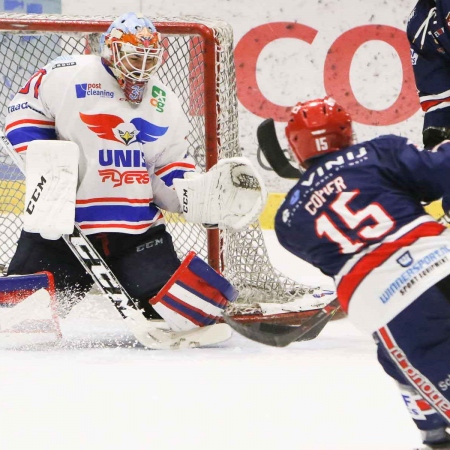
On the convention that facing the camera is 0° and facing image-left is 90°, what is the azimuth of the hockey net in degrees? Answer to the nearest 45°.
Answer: approximately 0°

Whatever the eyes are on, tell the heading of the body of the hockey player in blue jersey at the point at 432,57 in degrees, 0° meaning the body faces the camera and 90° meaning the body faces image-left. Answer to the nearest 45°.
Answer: approximately 45°

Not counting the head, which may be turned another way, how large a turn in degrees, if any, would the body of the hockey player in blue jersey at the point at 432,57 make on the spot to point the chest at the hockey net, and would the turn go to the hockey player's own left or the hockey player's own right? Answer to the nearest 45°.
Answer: approximately 45° to the hockey player's own right

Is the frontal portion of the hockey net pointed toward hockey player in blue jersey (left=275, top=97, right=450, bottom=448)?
yes

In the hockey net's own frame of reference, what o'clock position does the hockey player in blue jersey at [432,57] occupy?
The hockey player in blue jersey is roughly at 10 o'clock from the hockey net.
